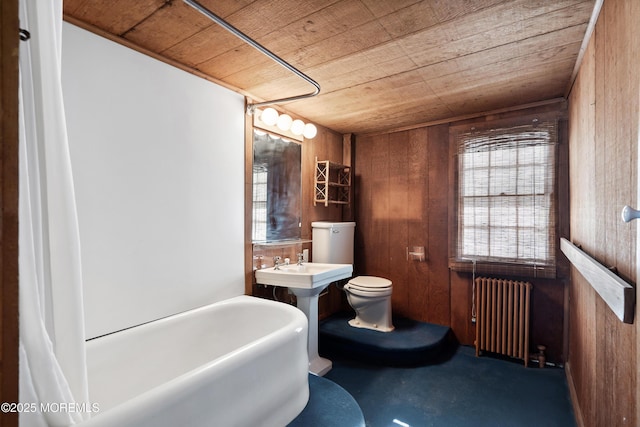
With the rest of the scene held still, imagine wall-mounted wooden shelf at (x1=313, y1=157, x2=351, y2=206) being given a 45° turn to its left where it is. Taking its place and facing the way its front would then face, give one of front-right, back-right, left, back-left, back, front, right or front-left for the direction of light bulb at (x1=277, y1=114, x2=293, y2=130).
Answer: back-right

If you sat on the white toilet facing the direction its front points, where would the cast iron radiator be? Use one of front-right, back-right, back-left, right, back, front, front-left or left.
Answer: front-left

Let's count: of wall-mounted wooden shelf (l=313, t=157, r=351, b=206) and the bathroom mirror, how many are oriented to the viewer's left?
0

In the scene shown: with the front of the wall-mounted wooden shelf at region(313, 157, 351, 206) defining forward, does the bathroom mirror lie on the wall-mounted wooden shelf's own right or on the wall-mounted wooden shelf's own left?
on the wall-mounted wooden shelf's own right

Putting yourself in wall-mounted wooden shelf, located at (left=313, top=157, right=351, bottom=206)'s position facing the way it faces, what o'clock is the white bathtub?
The white bathtub is roughly at 2 o'clock from the wall-mounted wooden shelf.

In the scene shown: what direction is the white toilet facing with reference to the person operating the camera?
facing the viewer and to the right of the viewer

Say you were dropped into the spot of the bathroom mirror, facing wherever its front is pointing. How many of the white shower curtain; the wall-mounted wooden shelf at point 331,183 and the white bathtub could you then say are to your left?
1

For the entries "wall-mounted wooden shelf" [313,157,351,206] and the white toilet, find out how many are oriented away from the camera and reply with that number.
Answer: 0

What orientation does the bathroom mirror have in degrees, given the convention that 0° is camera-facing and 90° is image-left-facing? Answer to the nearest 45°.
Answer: approximately 315°

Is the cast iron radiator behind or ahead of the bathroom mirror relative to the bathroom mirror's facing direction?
ahead

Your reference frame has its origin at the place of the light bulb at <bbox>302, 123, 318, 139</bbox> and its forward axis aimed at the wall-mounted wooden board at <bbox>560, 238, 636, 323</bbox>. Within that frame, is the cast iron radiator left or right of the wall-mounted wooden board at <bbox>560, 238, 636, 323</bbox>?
left

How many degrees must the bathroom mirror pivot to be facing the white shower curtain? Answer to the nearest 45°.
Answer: approximately 45° to its right
